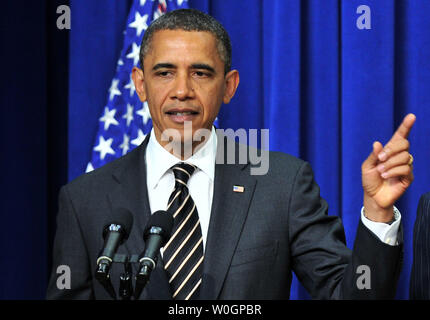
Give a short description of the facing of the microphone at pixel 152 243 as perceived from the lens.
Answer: facing away from the viewer and to the right of the viewer

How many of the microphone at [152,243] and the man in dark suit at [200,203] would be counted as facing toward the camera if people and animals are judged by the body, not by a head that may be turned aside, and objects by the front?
1

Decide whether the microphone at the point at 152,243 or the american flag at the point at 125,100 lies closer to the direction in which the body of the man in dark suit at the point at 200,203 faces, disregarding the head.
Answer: the microphone

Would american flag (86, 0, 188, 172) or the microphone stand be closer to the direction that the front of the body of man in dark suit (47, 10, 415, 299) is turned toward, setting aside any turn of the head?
the microphone stand

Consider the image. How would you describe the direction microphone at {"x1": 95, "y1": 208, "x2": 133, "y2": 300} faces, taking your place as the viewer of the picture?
facing away from the viewer and to the right of the viewer

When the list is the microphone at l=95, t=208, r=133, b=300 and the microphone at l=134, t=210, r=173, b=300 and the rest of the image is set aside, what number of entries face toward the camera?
0

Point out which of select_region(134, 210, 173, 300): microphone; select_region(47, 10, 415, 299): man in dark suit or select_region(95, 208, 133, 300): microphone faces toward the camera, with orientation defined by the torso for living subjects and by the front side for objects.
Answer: the man in dark suit

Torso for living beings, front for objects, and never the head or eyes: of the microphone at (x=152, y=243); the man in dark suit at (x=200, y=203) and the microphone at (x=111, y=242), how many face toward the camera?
1

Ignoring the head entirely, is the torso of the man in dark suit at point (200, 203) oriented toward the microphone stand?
yes

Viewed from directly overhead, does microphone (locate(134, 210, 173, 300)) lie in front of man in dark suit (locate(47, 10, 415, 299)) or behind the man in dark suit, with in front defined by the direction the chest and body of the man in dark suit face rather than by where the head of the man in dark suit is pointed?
in front

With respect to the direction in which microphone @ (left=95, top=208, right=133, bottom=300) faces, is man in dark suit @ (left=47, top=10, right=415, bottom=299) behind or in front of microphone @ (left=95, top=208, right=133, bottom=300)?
in front

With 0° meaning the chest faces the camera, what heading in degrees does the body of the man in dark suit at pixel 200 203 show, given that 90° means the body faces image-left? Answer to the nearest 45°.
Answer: approximately 0°

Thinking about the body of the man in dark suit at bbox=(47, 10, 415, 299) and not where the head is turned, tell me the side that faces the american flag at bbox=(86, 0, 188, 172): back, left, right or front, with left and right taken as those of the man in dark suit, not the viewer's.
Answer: back

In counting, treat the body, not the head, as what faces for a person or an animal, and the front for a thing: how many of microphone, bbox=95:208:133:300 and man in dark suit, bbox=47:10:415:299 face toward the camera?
1
